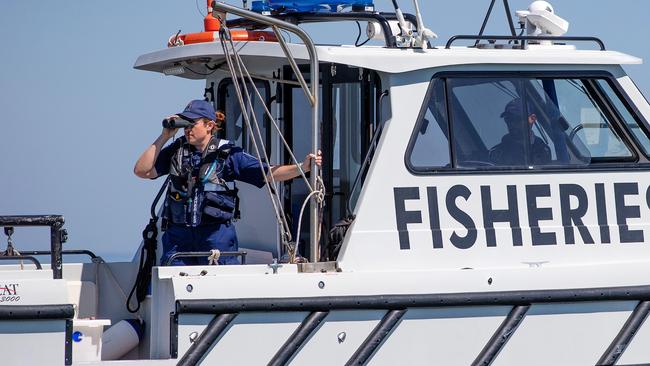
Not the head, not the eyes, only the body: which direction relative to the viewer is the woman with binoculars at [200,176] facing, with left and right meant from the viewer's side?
facing the viewer and to the left of the viewer
